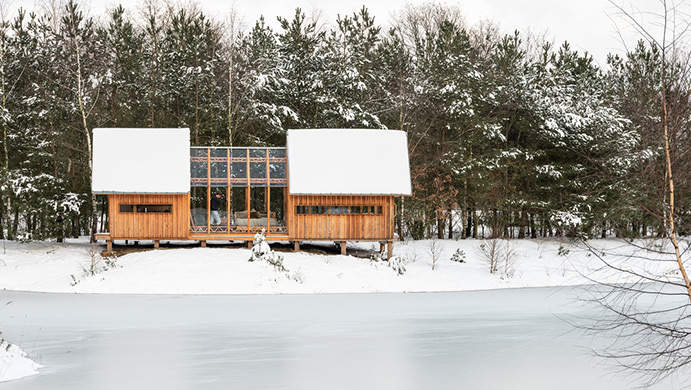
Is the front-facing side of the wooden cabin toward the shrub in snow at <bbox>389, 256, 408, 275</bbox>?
no

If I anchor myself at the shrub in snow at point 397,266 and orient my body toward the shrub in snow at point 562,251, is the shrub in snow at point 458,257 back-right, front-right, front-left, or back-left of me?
front-left

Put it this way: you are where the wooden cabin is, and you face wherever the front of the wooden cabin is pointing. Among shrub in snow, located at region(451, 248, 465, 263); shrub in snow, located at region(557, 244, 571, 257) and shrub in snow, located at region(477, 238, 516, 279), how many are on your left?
3

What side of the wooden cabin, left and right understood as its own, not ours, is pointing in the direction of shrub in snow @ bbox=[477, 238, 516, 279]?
left

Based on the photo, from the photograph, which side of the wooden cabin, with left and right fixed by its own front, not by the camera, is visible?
front

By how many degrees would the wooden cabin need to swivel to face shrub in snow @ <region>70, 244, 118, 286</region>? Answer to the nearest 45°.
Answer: approximately 90° to its right

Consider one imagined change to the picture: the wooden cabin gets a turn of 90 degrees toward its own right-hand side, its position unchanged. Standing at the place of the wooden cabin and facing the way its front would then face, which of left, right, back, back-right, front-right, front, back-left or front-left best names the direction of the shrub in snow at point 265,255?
left

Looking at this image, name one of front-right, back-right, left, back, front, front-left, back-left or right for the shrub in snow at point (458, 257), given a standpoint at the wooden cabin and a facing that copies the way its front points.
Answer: left

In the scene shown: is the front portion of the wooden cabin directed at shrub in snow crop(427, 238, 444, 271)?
no

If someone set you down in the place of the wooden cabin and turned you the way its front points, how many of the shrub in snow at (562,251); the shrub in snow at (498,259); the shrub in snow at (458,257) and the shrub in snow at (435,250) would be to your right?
0

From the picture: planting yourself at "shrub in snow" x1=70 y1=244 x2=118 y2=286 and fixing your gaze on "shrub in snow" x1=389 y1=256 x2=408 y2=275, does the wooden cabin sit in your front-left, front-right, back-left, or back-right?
front-left
